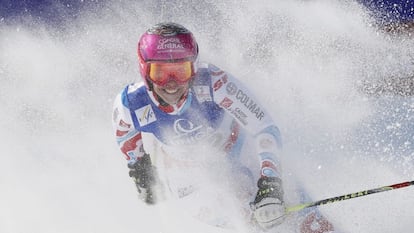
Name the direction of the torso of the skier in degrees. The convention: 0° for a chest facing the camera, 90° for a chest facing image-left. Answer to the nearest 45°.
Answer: approximately 0°
